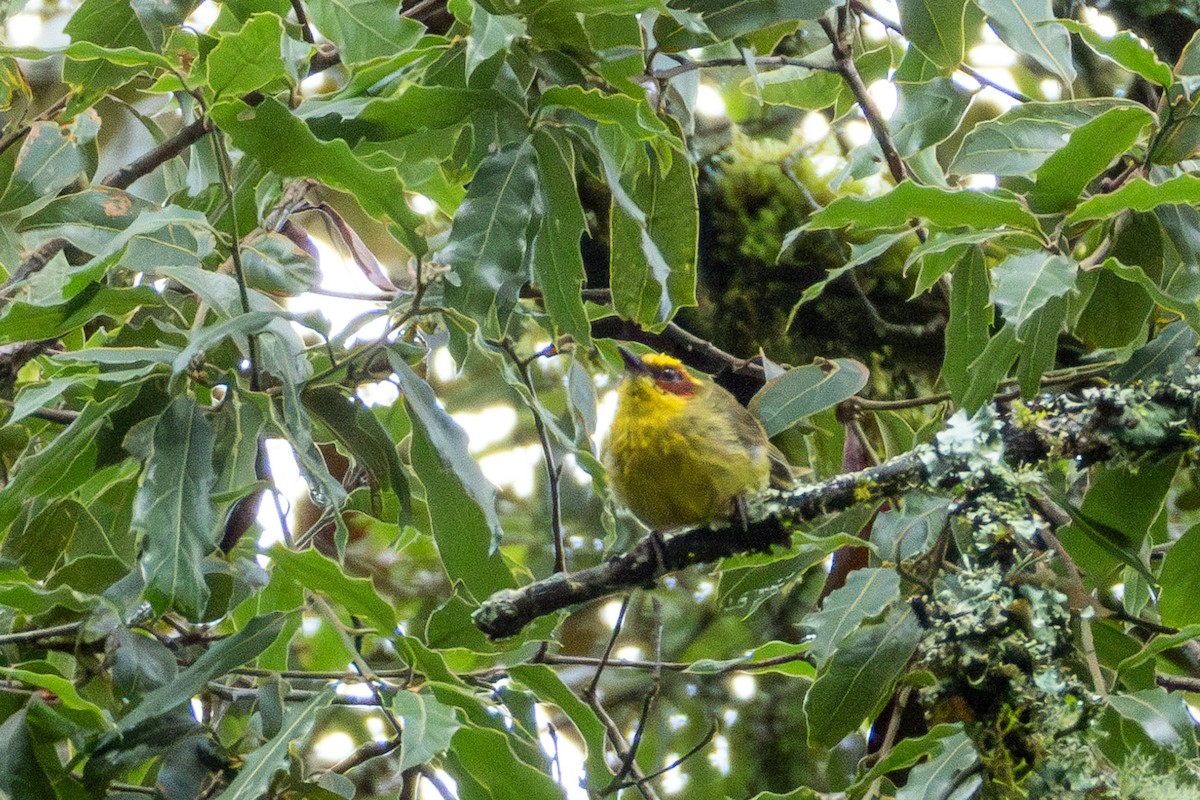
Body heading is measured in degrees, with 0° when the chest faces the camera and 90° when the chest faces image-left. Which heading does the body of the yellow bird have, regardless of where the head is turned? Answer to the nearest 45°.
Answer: approximately 45°
